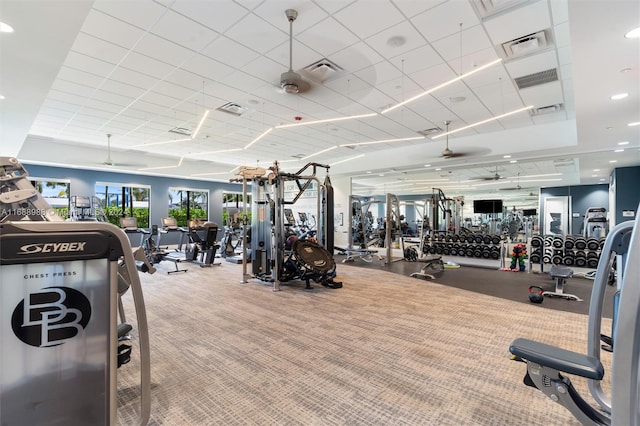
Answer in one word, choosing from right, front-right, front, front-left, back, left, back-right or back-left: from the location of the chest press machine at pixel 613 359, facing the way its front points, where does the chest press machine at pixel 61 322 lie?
front-left

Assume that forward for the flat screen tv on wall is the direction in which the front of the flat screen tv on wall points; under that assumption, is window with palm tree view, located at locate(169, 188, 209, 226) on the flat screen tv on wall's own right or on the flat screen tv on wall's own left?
on the flat screen tv on wall's own right

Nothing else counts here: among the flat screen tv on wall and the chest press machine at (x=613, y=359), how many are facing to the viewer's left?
1

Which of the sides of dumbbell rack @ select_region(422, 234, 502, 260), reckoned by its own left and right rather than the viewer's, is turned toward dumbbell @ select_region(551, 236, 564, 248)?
left

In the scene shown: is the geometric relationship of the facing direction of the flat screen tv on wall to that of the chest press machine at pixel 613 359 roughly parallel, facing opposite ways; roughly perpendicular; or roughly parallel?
roughly perpendicular

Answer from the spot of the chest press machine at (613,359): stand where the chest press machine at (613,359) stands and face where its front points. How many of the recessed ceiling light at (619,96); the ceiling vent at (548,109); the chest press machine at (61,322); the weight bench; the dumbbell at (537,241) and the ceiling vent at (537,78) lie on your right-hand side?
5

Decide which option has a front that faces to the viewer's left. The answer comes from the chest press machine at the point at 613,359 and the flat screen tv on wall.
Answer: the chest press machine

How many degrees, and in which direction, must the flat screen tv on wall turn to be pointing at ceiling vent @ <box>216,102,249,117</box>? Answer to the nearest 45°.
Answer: approximately 45° to its right

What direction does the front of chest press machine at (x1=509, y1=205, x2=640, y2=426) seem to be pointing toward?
to the viewer's left

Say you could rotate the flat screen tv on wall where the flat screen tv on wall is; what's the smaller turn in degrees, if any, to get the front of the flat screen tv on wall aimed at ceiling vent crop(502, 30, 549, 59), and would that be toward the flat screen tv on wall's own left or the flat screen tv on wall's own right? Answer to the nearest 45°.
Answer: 0° — it already faces it

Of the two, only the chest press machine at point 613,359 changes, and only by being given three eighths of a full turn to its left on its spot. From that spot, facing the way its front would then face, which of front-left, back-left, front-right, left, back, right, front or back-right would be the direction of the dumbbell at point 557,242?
back-left

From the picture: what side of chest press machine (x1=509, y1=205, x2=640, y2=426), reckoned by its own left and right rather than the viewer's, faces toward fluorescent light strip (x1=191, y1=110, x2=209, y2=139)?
front

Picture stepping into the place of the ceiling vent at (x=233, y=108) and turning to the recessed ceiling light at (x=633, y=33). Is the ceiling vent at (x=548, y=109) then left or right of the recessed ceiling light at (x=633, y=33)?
left

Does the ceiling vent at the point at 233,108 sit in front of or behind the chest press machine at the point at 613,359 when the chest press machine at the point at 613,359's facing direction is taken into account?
in front
